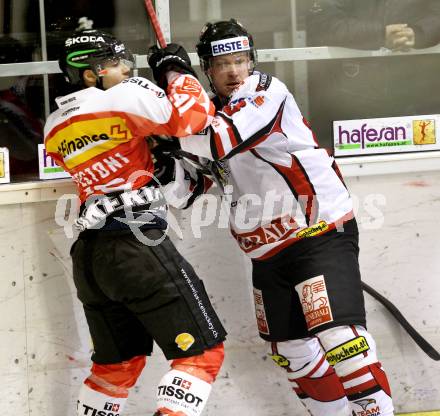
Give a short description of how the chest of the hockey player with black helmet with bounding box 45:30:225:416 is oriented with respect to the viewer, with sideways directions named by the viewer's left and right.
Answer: facing away from the viewer and to the right of the viewer

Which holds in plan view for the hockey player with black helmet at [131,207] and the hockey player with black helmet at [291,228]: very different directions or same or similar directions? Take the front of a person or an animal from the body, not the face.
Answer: very different directions

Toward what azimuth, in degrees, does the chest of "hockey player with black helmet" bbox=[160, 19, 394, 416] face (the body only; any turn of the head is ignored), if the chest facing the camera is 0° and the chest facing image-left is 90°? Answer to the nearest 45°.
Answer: approximately 45°
